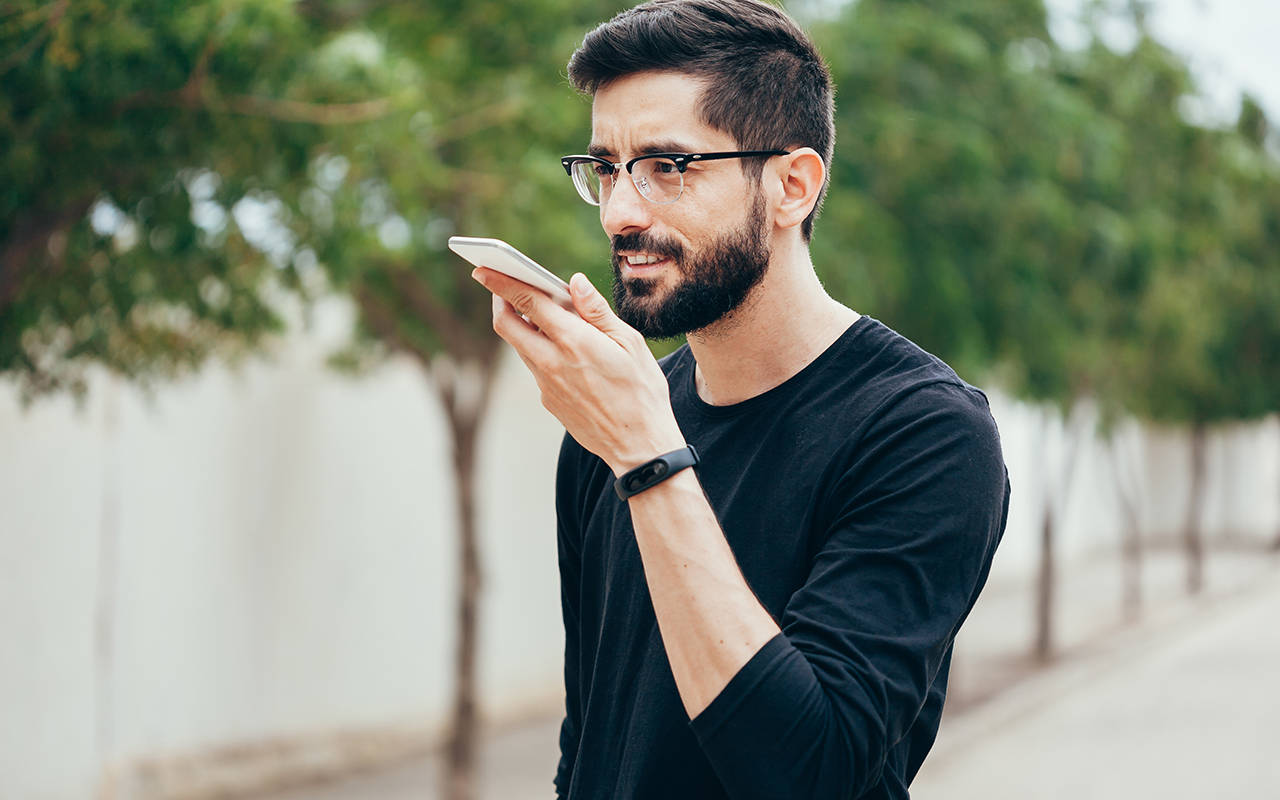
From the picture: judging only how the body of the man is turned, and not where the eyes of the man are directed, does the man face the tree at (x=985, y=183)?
no

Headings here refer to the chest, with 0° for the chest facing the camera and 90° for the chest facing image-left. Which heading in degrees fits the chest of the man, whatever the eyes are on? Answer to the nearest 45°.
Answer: approximately 45°

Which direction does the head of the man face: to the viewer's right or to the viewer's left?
to the viewer's left
